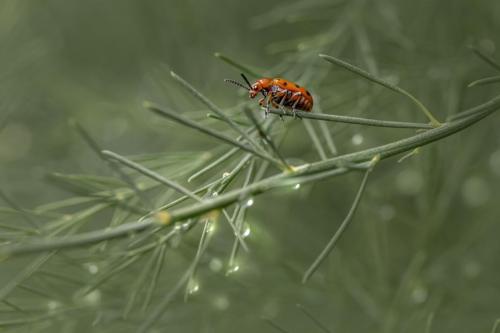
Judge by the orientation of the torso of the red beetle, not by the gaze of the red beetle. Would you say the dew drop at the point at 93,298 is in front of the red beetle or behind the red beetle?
in front

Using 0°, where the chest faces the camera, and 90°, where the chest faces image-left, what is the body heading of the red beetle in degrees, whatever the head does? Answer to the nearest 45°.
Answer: approximately 90°

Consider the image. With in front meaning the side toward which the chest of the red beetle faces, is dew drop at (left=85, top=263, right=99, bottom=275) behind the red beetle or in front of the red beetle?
in front
